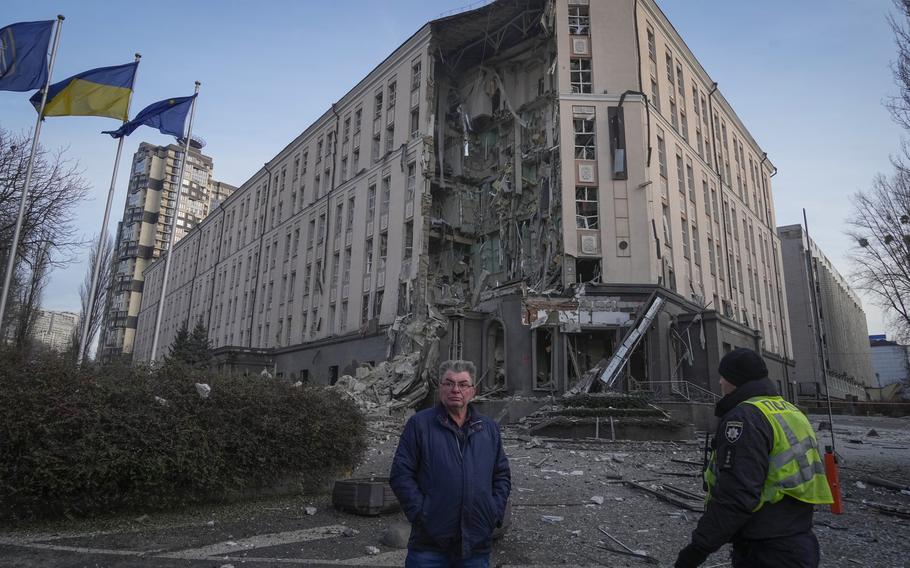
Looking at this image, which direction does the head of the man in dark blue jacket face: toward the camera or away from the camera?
toward the camera

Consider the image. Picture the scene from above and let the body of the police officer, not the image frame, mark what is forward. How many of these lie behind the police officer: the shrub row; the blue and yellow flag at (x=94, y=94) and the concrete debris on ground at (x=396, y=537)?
0

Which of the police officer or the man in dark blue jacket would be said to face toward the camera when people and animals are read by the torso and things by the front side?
the man in dark blue jacket

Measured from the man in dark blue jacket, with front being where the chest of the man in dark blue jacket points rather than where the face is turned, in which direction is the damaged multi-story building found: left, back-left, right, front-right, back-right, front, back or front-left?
back

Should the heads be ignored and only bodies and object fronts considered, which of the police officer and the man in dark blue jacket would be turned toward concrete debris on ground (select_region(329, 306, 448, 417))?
the police officer

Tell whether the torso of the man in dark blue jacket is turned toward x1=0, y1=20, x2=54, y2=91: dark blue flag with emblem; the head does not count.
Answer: no

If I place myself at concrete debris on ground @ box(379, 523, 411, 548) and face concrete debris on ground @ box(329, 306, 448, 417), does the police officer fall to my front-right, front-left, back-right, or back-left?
back-right

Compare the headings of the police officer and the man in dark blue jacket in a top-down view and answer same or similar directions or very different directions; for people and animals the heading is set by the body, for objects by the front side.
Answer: very different directions

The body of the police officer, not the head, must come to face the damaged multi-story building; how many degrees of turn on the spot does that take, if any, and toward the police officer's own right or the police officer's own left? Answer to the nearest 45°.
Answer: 0° — they already face it

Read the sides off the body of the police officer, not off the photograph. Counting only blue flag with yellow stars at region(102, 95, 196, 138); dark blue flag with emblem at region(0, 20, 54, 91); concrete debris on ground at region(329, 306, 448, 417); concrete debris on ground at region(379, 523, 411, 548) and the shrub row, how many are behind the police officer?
0

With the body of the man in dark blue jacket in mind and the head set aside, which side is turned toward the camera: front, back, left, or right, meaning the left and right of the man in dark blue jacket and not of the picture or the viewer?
front

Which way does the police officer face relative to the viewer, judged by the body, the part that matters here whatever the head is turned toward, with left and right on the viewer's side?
facing away from the viewer and to the left of the viewer
